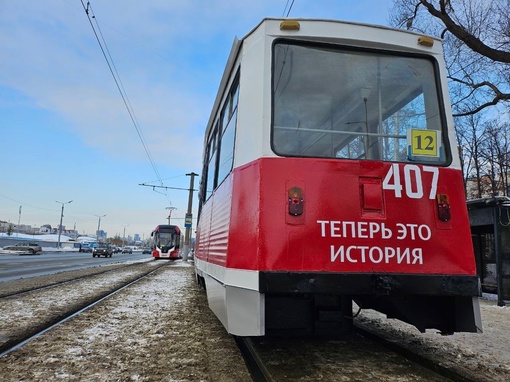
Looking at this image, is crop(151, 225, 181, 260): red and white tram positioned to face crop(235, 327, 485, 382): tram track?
yes

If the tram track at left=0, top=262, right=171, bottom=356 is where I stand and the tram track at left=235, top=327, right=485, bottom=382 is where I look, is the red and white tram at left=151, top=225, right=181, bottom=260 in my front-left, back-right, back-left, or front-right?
back-left

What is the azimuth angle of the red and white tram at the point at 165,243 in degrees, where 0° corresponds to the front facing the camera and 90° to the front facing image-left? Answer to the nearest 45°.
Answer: approximately 0°

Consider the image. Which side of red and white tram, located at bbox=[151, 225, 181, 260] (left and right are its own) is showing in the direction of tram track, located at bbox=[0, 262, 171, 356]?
front

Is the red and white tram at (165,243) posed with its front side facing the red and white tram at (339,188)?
yes

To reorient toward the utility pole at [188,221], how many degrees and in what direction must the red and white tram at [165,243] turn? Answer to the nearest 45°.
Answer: approximately 45° to its left
